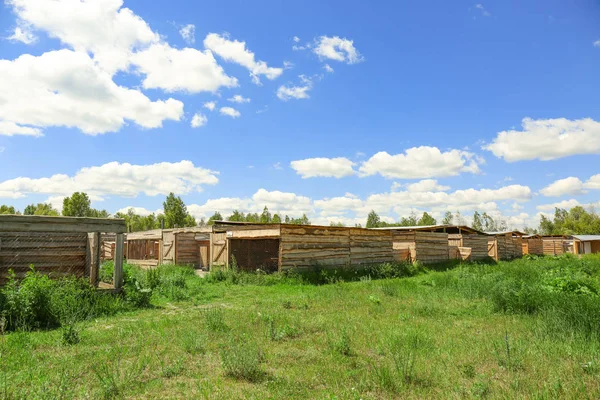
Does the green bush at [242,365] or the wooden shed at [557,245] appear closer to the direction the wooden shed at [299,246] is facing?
the green bush

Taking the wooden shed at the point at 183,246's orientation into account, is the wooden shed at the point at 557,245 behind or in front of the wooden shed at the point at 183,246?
behind

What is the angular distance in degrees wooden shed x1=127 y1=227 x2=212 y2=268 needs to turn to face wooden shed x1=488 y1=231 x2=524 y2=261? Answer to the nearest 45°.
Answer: approximately 135° to its left

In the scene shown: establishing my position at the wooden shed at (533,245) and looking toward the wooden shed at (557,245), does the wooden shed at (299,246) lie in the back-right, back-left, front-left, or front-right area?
back-right

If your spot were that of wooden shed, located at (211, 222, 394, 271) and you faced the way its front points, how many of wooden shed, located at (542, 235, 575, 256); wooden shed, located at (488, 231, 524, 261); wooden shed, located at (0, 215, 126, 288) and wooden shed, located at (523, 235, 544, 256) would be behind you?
3

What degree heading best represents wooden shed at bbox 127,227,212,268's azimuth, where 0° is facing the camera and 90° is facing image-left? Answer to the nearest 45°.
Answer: approximately 45°

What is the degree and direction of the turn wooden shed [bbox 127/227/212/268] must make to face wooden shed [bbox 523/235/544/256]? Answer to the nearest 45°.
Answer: approximately 135° to its left

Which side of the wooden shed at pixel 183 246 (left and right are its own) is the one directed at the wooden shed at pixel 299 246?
left

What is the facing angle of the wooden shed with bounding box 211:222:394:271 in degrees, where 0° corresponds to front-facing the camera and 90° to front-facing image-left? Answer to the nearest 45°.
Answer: approximately 45°
